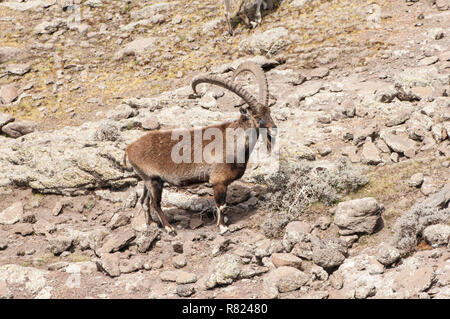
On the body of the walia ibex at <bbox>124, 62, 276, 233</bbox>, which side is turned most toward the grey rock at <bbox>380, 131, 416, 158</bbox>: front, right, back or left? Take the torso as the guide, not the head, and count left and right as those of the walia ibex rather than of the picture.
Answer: front

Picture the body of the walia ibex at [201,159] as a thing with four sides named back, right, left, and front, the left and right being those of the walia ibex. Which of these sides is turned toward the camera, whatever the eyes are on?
right

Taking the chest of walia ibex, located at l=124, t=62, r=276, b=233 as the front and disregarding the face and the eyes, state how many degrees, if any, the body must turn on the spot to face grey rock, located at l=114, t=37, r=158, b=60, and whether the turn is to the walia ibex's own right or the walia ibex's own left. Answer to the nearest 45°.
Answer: approximately 90° to the walia ibex's own left

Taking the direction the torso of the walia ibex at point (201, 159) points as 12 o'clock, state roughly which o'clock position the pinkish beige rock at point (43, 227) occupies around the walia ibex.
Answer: The pinkish beige rock is roughly at 6 o'clock from the walia ibex.

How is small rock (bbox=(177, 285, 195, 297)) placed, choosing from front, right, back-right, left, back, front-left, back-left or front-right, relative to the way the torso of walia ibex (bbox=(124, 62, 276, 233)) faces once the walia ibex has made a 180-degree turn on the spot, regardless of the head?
left

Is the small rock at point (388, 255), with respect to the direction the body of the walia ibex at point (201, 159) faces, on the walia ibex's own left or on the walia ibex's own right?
on the walia ibex's own right

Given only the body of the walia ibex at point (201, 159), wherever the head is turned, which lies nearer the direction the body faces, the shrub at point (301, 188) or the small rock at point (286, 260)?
the shrub
